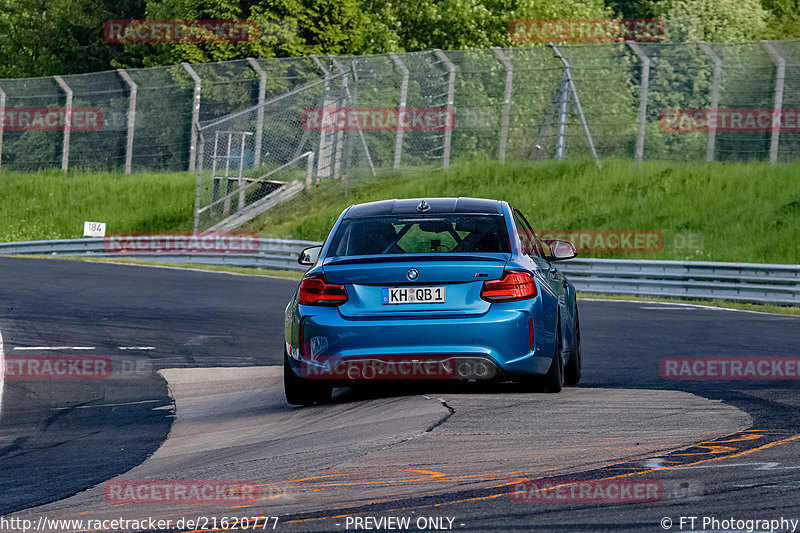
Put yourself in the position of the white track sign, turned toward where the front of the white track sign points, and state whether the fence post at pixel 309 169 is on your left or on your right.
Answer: on your left

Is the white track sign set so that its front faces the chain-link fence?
no

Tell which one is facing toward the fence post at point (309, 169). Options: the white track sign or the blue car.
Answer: the blue car

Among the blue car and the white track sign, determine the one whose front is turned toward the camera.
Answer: the white track sign

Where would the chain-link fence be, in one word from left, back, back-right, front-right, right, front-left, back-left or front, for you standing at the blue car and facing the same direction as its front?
front

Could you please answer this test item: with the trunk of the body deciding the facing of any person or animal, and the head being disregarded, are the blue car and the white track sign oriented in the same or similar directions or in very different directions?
very different directions

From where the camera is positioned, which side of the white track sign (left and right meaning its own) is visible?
front

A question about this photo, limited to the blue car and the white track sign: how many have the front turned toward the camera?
1

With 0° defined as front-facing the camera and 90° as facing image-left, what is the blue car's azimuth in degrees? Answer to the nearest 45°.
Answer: approximately 180°

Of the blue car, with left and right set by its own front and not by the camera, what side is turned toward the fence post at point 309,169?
front

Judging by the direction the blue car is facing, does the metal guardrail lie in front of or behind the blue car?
in front
